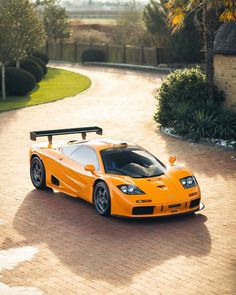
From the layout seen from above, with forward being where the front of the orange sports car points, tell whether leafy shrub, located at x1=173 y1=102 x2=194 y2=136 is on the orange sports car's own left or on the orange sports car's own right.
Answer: on the orange sports car's own left

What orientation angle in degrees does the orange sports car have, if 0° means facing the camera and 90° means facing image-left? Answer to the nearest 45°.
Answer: approximately 315°

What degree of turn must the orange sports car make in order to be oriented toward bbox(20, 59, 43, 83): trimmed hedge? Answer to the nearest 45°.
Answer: approximately 135° to its left

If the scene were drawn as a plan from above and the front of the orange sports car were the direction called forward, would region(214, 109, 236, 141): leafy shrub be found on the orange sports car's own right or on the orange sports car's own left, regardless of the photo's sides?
on the orange sports car's own left

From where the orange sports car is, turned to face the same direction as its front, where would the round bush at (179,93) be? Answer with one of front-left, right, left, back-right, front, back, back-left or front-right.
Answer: back-left

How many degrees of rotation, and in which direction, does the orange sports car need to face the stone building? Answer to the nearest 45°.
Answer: approximately 135° to its left

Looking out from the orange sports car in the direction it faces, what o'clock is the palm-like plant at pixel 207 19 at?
The palm-like plant is roughly at 8 o'clock from the orange sports car.
